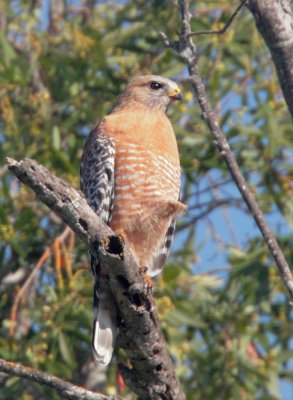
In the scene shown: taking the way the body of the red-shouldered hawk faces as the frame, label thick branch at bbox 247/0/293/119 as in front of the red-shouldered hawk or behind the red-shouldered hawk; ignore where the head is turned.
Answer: in front

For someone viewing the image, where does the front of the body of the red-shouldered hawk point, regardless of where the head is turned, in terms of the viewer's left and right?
facing the viewer and to the right of the viewer

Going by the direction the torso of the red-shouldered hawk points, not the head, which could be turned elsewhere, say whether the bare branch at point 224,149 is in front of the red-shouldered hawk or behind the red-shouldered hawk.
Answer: in front
